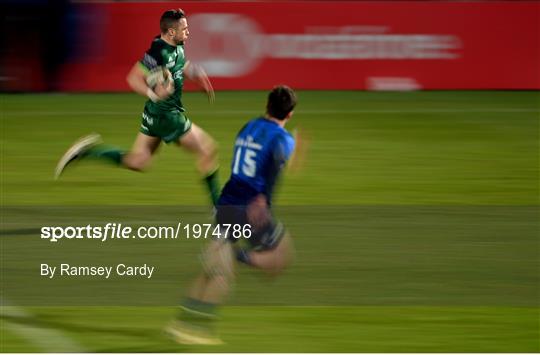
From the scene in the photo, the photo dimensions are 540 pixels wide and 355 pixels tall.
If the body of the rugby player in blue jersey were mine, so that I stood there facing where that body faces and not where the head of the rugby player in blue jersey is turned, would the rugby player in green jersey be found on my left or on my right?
on my left

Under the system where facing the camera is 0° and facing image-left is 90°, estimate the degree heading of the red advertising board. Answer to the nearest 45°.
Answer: approximately 0°

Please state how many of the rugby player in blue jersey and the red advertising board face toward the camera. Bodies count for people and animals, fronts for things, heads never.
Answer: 1

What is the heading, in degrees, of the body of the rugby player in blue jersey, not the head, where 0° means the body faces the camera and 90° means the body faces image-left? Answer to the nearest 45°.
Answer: approximately 225°

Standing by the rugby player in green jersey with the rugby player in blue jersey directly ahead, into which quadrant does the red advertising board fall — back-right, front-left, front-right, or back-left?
back-left
